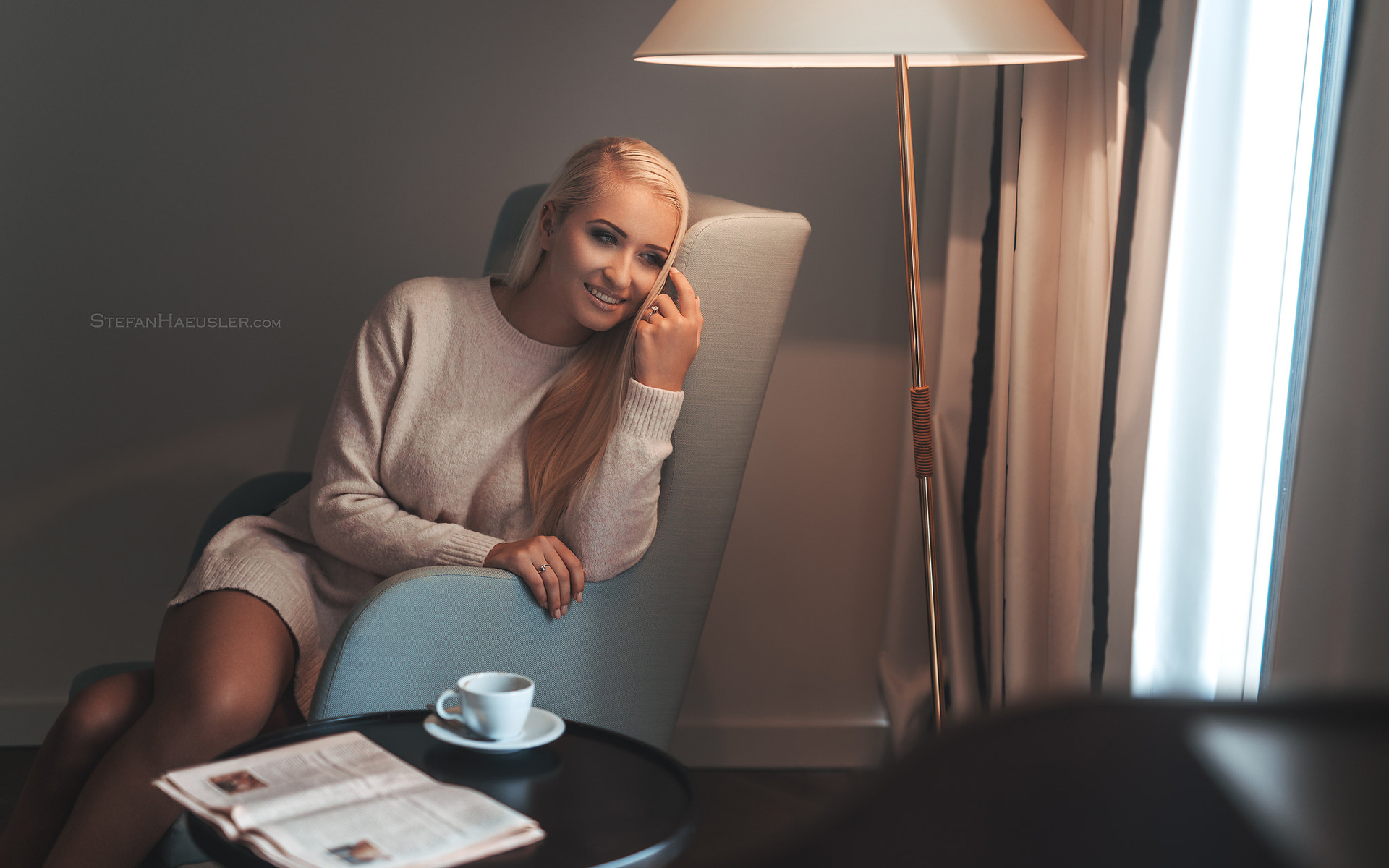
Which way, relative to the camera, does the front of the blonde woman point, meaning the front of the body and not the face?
toward the camera

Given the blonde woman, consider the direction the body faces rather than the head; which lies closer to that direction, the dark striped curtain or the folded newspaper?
the folded newspaper

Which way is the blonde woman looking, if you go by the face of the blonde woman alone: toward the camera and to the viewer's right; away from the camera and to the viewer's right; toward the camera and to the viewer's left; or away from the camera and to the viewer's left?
toward the camera and to the viewer's right

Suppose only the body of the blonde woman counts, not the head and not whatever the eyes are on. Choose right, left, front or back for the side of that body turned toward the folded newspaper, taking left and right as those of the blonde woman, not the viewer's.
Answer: front

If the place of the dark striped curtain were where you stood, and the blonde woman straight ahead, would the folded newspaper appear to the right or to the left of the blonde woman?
left

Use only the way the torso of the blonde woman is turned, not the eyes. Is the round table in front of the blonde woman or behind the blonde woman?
in front
